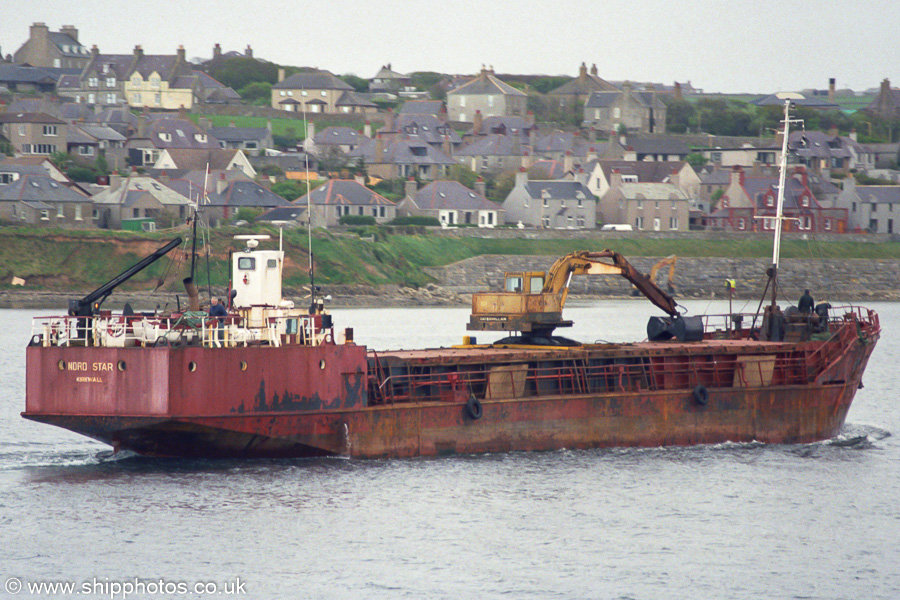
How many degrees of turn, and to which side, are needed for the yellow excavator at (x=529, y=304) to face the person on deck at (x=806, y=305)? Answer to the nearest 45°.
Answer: approximately 45° to its left

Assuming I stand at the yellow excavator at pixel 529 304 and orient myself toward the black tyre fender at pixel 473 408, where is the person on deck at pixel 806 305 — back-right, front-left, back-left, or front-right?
back-left

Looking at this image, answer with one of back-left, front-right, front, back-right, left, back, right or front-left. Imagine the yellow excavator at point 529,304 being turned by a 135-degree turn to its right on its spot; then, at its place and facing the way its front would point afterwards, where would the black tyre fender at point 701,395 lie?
back-left

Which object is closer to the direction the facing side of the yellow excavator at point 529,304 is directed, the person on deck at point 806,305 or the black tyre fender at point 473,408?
the person on deck

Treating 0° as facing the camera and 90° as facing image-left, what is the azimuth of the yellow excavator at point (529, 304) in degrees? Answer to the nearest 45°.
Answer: approximately 270°

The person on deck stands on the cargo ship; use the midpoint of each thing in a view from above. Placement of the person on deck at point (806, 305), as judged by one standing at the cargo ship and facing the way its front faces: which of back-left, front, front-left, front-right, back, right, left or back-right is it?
front

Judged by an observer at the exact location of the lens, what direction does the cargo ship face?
facing away from the viewer and to the right of the viewer
